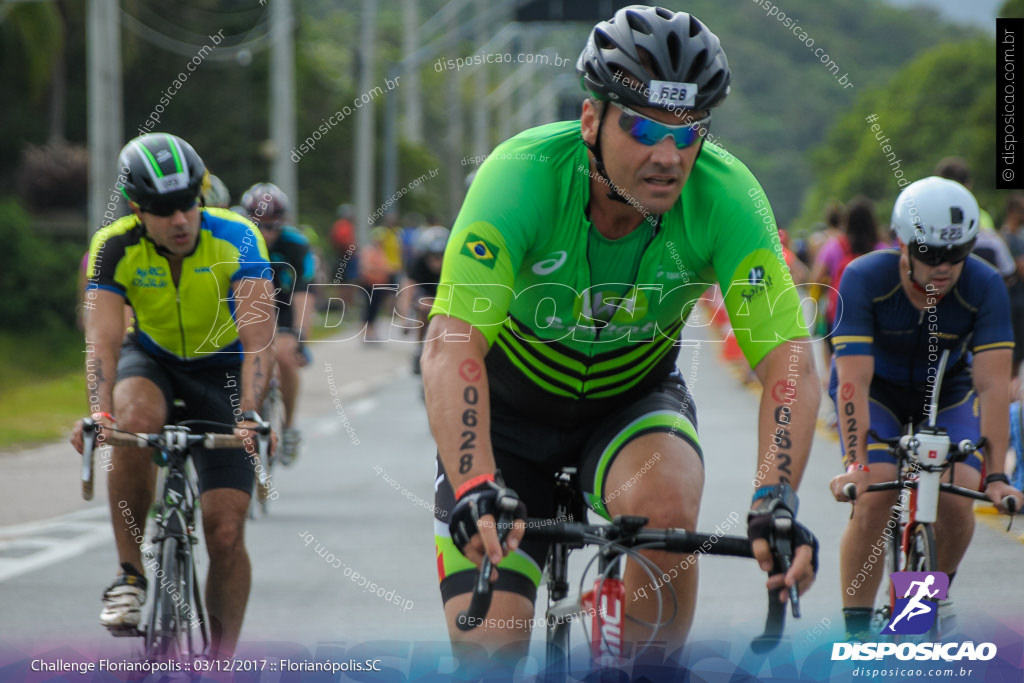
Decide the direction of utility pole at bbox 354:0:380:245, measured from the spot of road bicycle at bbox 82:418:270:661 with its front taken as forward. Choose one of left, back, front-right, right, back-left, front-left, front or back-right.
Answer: back

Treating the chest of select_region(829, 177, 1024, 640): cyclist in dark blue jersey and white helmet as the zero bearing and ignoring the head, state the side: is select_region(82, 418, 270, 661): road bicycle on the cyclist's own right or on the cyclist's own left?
on the cyclist's own right

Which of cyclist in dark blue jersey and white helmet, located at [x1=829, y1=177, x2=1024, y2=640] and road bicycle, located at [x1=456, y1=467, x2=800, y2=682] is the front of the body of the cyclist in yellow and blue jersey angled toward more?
the road bicycle

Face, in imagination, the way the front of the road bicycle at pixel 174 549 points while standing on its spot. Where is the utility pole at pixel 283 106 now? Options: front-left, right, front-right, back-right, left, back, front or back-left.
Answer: back

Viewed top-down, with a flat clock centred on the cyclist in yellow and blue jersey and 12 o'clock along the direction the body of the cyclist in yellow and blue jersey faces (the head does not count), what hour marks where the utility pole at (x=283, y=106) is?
The utility pole is roughly at 6 o'clock from the cyclist in yellow and blue jersey.

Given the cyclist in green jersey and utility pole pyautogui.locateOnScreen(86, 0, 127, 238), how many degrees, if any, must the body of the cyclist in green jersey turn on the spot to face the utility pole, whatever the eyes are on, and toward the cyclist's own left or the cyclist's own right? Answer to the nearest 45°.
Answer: approximately 135° to the cyclist's own right

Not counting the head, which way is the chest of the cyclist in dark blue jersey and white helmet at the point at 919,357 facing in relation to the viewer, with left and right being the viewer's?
facing the viewer

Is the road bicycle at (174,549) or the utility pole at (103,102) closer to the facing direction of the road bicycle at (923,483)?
the road bicycle

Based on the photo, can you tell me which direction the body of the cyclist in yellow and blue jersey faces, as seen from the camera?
toward the camera

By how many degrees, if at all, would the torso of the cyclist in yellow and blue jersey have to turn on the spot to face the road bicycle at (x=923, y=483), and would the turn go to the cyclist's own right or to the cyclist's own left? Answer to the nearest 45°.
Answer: approximately 90° to the cyclist's own left

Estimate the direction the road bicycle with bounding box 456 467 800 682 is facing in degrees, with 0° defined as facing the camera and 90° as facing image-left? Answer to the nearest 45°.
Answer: approximately 0°

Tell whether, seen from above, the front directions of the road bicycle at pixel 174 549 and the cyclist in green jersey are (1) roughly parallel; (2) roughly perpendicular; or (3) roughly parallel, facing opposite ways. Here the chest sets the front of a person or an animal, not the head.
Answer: roughly parallel

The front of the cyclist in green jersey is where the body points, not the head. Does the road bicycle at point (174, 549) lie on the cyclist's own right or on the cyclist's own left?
on the cyclist's own right

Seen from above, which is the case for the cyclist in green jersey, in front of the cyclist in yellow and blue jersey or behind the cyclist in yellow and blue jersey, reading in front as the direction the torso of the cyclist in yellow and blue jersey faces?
in front

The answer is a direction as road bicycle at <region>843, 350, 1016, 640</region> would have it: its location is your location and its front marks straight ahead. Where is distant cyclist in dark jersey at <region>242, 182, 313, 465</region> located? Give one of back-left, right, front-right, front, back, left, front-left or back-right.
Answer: back-right

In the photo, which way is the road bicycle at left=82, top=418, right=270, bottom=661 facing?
toward the camera
